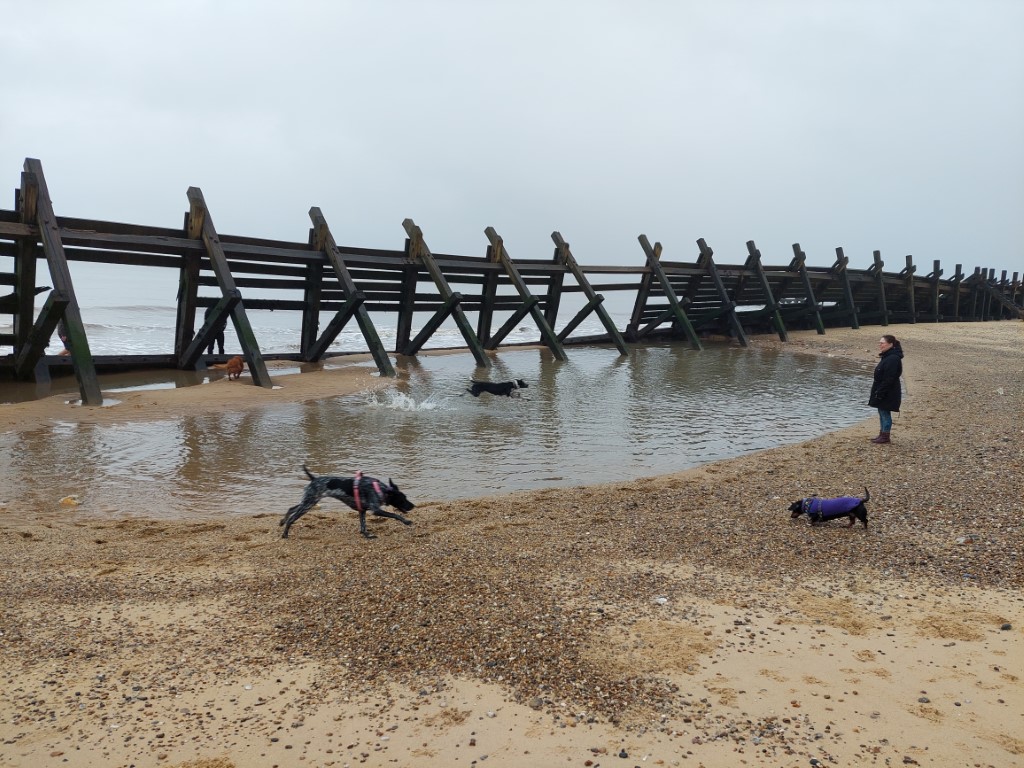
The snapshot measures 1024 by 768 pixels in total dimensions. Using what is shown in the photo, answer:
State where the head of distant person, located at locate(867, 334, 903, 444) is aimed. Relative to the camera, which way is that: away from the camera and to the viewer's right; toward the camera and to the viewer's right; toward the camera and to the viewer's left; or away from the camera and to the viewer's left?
toward the camera and to the viewer's left

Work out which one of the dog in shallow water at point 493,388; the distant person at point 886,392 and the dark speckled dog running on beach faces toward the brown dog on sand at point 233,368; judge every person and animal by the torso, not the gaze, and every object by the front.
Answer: the distant person

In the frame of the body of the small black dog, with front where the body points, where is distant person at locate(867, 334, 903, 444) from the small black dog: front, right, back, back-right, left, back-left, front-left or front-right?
right

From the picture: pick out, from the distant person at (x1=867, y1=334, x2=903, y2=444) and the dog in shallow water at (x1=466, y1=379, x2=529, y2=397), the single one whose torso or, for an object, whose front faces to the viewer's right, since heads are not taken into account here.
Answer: the dog in shallow water

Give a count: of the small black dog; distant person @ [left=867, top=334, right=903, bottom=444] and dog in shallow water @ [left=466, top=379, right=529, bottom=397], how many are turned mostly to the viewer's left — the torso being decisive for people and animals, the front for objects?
2

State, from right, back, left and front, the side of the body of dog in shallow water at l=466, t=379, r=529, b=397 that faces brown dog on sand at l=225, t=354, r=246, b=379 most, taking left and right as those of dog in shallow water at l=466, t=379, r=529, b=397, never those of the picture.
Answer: back

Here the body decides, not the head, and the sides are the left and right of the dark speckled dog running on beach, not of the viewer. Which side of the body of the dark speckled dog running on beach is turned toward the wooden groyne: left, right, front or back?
left

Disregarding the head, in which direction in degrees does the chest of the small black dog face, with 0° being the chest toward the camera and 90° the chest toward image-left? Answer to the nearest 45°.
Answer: approximately 90°

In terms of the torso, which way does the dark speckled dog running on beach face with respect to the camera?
to the viewer's right

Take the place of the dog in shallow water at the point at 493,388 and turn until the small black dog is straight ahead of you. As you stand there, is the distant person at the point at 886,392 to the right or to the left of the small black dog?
left

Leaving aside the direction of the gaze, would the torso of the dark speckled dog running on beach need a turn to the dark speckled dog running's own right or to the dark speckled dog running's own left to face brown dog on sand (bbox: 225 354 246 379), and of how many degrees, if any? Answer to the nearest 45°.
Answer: approximately 90° to the dark speckled dog running's own left

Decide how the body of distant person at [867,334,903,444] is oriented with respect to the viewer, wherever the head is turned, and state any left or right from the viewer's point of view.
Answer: facing to the left of the viewer

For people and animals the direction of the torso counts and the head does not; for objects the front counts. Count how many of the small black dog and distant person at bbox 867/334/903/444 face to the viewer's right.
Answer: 0

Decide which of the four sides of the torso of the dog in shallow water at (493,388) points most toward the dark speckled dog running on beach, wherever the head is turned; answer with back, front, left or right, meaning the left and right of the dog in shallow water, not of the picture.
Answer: right
